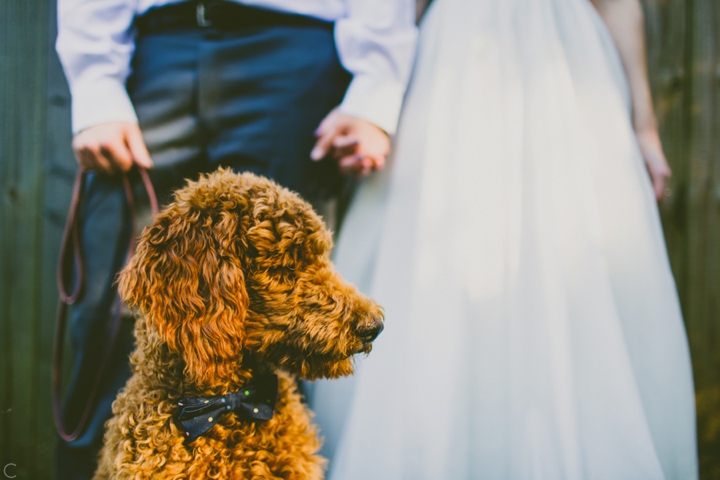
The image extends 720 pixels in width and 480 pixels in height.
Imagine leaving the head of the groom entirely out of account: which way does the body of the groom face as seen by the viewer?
toward the camera
